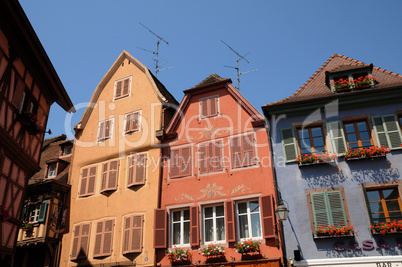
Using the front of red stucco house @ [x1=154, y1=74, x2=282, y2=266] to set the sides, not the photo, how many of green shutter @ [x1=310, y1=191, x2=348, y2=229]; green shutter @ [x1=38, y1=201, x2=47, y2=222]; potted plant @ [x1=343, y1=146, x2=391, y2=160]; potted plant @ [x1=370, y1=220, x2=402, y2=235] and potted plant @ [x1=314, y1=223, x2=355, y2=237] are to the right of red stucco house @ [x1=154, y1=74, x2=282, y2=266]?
1

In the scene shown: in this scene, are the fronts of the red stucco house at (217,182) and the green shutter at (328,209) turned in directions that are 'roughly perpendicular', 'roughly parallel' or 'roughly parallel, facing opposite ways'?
roughly parallel

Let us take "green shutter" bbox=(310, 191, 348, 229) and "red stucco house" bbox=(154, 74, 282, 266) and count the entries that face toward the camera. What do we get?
2

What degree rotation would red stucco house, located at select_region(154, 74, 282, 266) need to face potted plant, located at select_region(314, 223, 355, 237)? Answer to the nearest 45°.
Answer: approximately 45° to its left

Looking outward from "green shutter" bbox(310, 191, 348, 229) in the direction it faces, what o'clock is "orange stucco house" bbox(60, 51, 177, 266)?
The orange stucco house is roughly at 3 o'clock from the green shutter.

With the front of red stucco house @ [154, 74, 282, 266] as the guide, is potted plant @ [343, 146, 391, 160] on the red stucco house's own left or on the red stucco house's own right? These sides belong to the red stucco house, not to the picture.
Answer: on the red stucco house's own left

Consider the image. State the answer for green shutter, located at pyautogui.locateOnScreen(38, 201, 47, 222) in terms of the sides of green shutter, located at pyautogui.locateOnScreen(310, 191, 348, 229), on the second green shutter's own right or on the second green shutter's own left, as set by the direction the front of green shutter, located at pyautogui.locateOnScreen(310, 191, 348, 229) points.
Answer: on the second green shutter's own right

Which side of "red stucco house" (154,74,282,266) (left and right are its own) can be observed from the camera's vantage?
front

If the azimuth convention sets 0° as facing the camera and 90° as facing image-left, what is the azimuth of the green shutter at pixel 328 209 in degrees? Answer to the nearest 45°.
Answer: approximately 0°

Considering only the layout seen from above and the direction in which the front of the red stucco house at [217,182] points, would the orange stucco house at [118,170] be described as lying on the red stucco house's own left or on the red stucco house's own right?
on the red stucco house's own right

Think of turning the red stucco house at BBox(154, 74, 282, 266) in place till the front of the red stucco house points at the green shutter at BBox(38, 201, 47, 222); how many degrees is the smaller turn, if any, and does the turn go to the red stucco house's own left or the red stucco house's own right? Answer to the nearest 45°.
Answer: approximately 90° to the red stucco house's own right
